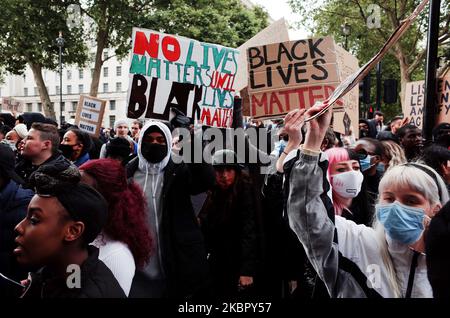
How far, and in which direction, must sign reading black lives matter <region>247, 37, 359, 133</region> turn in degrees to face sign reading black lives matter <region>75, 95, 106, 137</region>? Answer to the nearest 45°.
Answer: approximately 135° to its right

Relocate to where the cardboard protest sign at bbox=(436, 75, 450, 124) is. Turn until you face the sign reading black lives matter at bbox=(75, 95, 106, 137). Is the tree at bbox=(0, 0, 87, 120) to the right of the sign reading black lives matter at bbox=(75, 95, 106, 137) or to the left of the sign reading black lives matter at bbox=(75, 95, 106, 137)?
right

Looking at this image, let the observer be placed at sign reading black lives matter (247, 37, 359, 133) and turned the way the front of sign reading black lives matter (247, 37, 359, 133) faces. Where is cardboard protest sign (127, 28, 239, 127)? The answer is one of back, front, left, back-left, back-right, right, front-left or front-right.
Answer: right

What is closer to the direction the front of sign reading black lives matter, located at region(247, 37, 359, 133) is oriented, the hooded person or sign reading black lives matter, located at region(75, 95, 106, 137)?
the hooded person

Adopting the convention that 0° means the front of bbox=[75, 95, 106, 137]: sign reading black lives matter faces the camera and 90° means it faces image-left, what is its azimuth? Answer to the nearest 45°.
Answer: approximately 0°

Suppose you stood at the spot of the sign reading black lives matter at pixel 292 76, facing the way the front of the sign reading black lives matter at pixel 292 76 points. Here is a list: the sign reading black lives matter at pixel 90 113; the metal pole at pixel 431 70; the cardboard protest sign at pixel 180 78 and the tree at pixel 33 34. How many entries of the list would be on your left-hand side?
1

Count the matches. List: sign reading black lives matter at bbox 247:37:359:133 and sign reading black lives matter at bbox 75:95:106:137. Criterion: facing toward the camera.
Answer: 2

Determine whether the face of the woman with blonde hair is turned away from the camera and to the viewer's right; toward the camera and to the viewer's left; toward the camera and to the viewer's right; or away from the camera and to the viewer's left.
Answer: toward the camera and to the viewer's left

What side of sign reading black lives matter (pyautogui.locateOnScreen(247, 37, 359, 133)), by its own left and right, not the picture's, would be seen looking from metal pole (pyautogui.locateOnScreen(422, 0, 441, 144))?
left

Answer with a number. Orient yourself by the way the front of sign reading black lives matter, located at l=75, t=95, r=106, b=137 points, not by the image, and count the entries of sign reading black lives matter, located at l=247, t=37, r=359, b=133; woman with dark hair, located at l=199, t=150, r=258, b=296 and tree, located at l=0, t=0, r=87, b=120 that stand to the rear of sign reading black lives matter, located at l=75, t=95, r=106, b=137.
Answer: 1

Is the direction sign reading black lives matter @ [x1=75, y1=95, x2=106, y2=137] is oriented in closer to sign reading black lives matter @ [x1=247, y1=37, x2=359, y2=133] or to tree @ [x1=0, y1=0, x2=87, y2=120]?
the sign reading black lives matter
